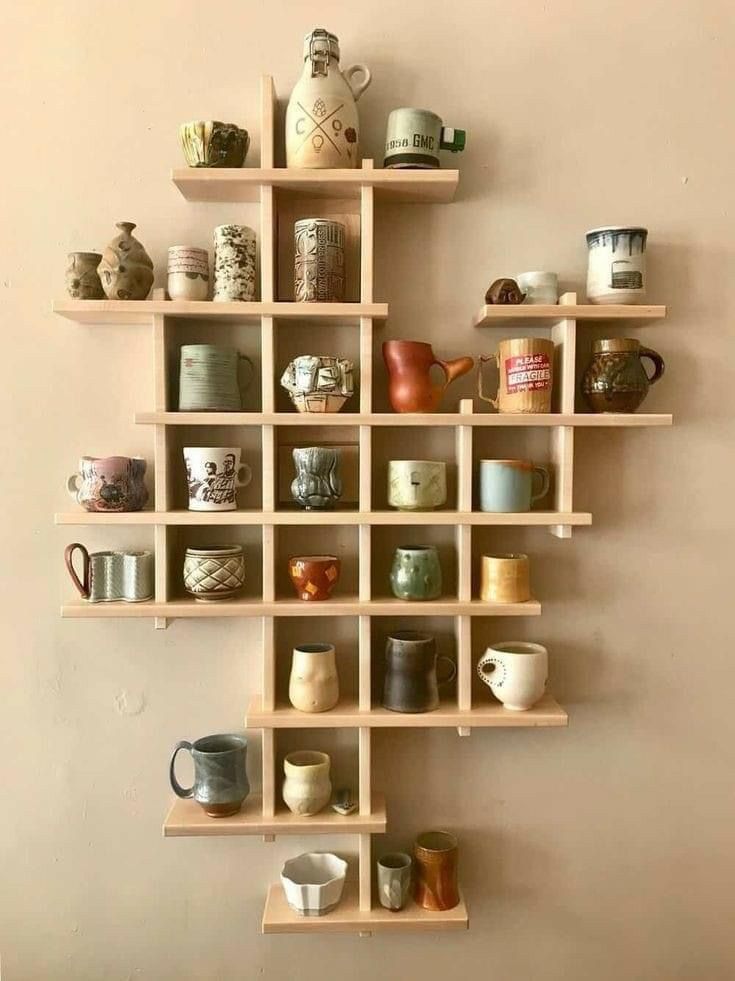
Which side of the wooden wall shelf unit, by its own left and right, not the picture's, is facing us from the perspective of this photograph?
front
